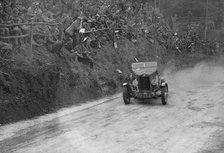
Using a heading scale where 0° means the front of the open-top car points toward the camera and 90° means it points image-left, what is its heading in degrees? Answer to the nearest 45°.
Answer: approximately 0°
